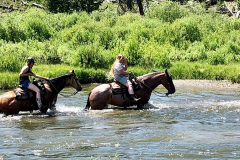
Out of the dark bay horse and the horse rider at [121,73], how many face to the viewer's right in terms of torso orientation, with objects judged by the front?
2

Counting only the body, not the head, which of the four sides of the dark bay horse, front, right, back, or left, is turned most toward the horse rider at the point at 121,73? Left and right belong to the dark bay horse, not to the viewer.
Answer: front

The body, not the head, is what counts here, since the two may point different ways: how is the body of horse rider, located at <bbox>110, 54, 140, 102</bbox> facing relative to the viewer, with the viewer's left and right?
facing to the right of the viewer

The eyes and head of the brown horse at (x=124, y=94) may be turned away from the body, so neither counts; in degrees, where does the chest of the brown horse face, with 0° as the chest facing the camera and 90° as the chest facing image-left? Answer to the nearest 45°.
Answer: approximately 270°

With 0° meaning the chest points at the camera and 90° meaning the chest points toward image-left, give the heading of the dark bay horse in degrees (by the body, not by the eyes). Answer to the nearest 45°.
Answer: approximately 270°

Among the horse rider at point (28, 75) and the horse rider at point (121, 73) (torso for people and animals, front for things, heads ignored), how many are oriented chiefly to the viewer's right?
2

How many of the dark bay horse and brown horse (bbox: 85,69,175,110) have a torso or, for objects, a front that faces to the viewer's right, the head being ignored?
2

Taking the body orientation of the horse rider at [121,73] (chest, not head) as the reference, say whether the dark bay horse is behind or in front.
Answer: behind

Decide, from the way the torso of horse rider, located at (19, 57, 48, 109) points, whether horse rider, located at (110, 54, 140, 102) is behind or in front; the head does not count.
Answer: in front

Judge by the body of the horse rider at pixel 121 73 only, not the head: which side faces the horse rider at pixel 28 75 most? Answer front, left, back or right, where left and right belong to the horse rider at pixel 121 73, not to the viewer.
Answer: back

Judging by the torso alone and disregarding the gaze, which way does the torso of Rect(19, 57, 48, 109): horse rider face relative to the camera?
to the viewer's right
